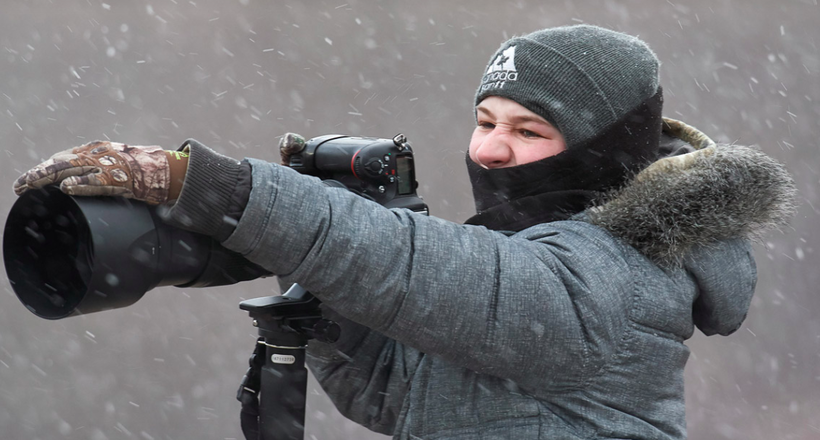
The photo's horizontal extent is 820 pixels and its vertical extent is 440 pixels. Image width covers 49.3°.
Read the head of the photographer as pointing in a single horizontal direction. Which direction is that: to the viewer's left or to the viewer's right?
to the viewer's left

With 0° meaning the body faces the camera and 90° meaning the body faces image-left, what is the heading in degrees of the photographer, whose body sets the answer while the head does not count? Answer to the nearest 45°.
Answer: approximately 90°
